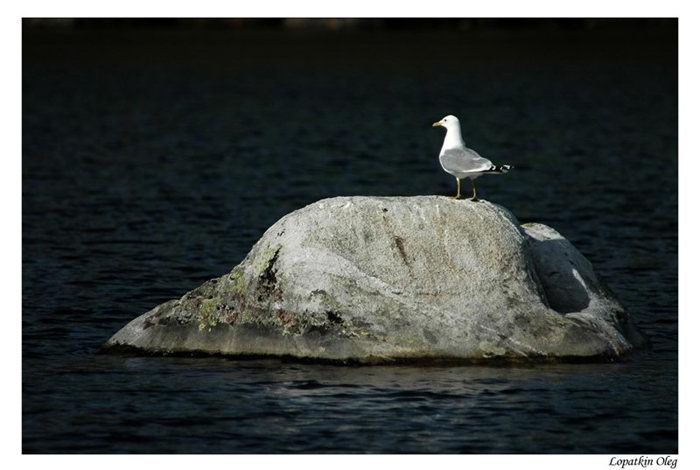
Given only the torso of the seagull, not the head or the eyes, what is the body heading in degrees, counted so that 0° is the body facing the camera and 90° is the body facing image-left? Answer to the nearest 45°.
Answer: approximately 90°
